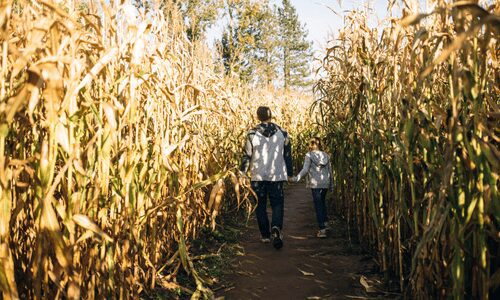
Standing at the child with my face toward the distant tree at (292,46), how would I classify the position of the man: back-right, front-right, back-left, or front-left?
back-left

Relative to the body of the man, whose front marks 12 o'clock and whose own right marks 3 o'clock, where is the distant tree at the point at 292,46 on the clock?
The distant tree is roughly at 12 o'clock from the man.

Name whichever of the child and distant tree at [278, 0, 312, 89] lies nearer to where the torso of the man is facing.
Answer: the distant tree

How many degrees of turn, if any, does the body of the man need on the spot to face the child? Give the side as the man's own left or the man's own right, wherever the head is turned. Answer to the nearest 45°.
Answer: approximately 45° to the man's own right

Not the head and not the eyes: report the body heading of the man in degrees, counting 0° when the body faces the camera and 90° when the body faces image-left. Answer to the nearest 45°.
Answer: approximately 180°
